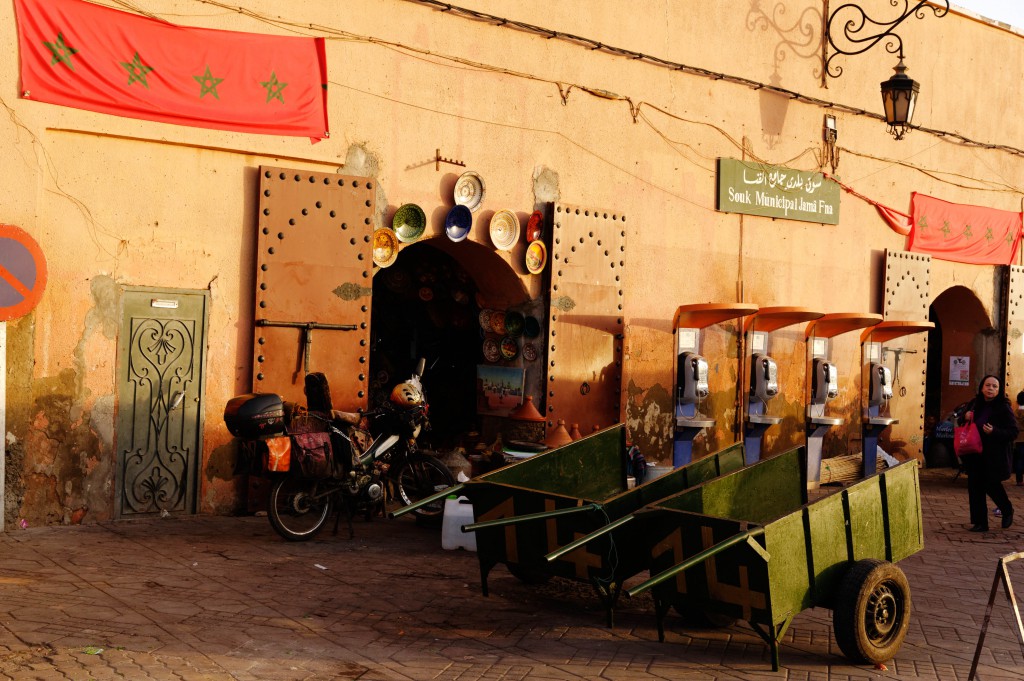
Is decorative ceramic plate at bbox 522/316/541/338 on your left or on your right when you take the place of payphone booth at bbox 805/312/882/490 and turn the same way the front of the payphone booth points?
on your right

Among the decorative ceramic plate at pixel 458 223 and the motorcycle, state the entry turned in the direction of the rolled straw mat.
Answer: the motorcycle

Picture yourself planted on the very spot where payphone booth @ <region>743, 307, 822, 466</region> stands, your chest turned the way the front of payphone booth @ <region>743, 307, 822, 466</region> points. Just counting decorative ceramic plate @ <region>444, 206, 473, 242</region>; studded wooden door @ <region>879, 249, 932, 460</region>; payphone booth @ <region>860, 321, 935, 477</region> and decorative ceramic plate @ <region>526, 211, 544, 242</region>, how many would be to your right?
2

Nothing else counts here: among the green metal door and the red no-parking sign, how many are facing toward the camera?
2

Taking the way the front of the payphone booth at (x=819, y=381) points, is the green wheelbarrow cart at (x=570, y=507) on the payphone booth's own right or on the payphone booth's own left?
on the payphone booth's own right

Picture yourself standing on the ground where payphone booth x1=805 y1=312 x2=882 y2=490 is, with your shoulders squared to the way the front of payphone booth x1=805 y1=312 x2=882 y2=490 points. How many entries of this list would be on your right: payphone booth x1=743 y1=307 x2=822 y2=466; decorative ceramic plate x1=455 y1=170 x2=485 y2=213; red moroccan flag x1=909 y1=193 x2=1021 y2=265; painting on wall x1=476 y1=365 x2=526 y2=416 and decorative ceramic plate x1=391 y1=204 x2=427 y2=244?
4

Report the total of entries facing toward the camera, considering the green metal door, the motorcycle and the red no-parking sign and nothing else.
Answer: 2

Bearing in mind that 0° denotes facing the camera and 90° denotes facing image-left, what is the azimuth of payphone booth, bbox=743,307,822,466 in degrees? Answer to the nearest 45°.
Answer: approximately 315°

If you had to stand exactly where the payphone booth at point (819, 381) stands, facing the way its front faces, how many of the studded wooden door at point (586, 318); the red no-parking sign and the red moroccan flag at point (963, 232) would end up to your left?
1
